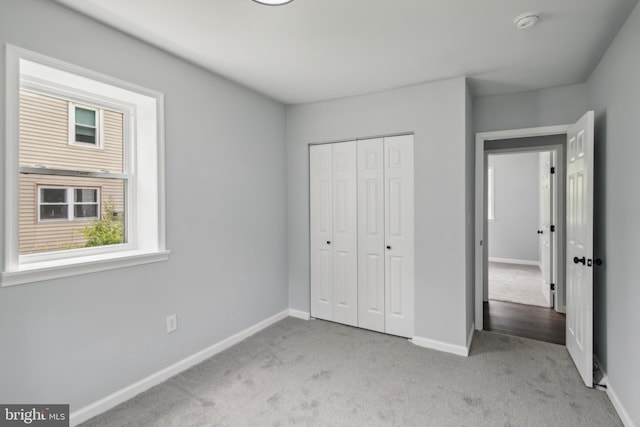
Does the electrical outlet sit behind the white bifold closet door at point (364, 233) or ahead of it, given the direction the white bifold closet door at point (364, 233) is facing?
ahead

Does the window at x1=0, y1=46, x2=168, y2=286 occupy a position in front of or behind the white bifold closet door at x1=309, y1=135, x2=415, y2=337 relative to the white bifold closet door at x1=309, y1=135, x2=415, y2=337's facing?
in front

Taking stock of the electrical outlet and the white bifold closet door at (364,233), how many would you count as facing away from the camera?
0

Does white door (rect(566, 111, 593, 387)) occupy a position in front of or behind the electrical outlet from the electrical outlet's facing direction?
in front

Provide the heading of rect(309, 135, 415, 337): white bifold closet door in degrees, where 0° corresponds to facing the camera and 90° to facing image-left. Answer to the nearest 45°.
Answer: approximately 45°

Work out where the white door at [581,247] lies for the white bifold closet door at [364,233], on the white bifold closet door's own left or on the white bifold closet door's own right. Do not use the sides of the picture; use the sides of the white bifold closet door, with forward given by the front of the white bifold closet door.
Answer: on the white bifold closet door's own left

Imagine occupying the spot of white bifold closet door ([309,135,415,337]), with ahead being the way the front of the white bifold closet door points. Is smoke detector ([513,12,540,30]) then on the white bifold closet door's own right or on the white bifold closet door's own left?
on the white bifold closet door's own left

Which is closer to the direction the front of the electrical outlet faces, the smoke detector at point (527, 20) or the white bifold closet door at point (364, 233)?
the smoke detector
